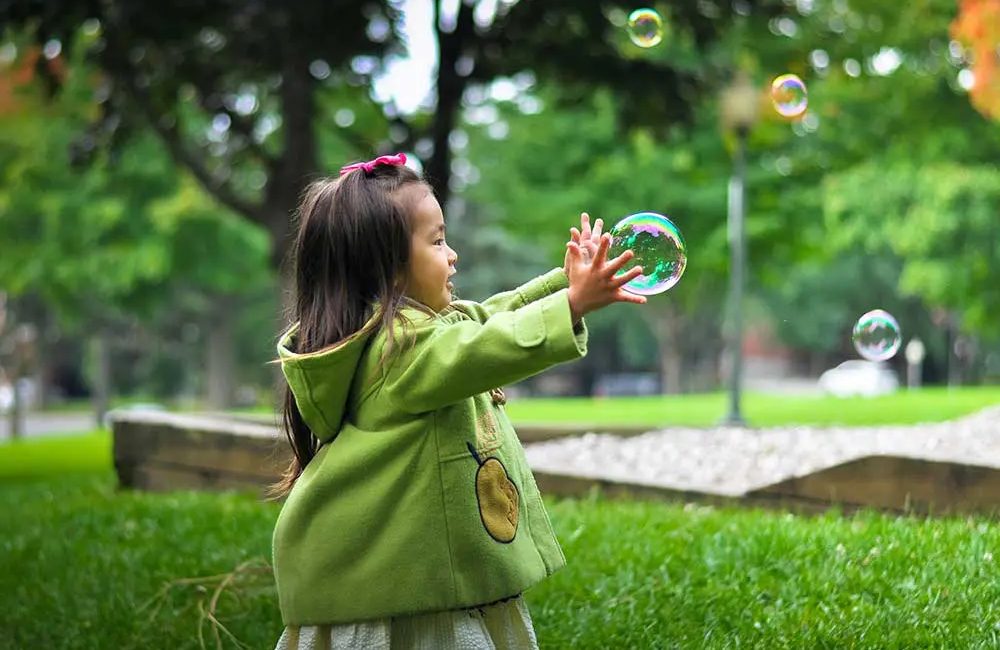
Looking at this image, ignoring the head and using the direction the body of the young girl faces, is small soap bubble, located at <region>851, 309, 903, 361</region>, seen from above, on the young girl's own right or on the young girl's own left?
on the young girl's own left

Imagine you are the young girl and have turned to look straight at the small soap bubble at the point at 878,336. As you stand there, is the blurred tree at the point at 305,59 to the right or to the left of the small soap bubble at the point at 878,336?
left

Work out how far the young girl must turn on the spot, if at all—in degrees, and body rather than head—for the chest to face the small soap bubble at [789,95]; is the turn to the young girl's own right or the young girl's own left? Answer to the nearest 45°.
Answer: approximately 45° to the young girl's own left

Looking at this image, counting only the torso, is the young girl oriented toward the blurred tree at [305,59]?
no

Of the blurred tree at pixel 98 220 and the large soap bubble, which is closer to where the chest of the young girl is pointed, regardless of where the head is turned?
the large soap bubble

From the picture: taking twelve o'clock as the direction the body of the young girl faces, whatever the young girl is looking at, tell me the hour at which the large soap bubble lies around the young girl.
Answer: The large soap bubble is roughly at 11 o'clock from the young girl.

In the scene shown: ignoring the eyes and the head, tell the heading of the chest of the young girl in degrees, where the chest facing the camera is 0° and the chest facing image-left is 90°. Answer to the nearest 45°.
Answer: approximately 270°

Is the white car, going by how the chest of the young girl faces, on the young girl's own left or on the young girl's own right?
on the young girl's own left

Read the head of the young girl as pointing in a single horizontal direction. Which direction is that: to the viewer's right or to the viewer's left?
to the viewer's right

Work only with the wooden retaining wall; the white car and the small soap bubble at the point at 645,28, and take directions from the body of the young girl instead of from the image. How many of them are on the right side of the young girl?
0
